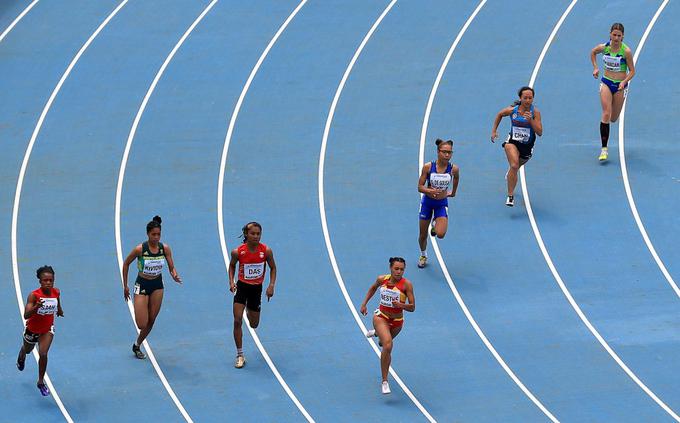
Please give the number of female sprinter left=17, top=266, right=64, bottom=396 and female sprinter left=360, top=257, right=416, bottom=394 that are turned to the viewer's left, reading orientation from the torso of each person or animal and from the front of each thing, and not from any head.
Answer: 0

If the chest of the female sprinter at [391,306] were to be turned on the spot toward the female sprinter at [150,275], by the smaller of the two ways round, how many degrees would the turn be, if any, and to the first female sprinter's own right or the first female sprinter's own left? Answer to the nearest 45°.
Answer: approximately 135° to the first female sprinter's own right

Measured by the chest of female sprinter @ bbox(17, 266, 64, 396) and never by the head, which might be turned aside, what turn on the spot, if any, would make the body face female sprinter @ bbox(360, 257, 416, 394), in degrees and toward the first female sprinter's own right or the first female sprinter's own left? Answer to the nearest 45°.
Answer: approximately 45° to the first female sprinter's own left

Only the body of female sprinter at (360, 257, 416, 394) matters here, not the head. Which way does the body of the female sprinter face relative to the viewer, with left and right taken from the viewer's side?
facing the viewer and to the right of the viewer

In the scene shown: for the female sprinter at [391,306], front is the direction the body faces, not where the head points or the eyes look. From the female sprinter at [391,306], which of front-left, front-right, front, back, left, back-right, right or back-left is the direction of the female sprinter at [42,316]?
back-right
